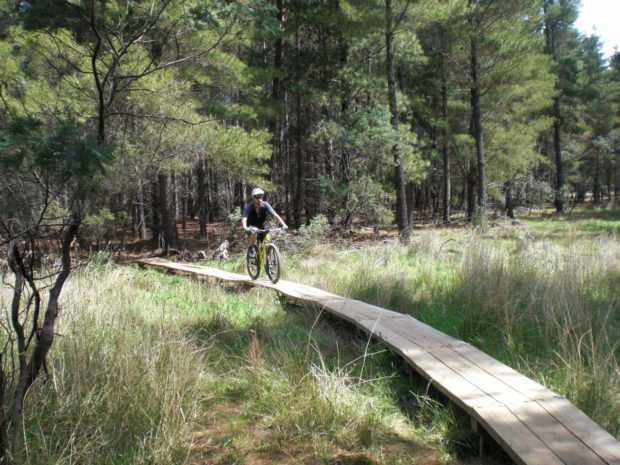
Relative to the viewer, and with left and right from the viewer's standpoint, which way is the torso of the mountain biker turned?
facing the viewer and to the right of the viewer
